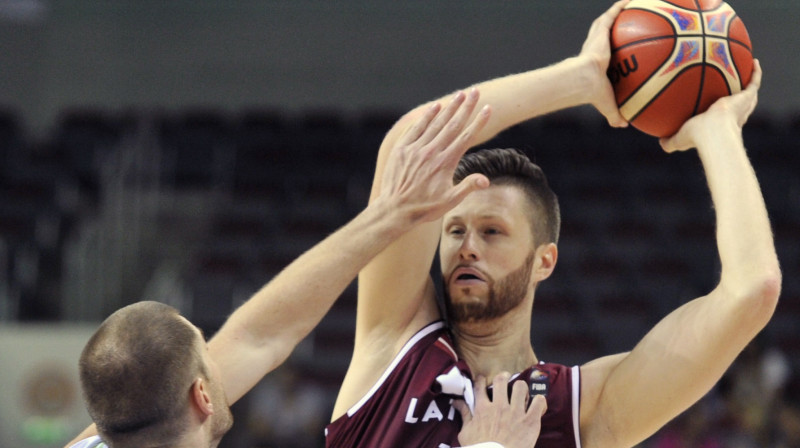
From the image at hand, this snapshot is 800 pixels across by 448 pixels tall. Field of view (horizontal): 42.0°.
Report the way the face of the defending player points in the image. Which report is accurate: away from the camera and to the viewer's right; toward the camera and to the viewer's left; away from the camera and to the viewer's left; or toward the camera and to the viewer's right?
away from the camera and to the viewer's right

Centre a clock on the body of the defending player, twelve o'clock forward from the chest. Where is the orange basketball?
The orange basketball is roughly at 1 o'clock from the defending player.

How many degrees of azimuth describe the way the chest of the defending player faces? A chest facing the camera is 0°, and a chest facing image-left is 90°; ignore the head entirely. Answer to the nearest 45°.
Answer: approximately 225°
